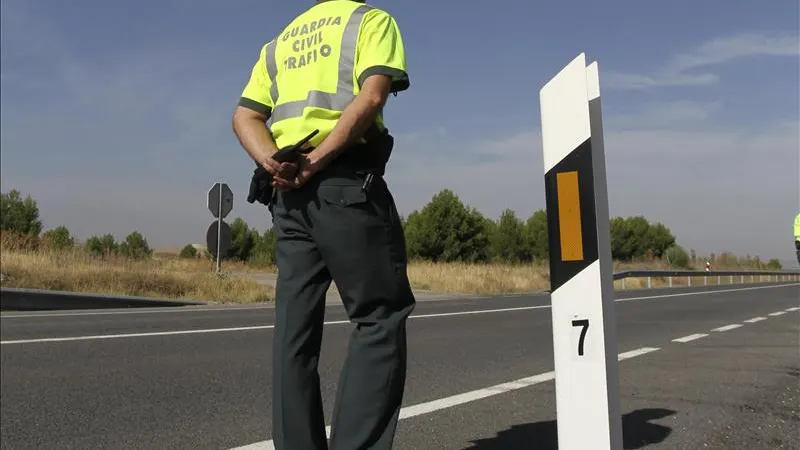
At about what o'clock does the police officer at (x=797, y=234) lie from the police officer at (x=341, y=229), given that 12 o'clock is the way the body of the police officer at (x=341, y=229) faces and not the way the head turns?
the police officer at (x=797, y=234) is roughly at 12 o'clock from the police officer at (x=341, y=229).

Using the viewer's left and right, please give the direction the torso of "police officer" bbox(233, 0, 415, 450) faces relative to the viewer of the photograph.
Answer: facing away from the viewer and to the right of the viewer

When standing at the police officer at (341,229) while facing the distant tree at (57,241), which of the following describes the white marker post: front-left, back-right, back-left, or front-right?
back-right

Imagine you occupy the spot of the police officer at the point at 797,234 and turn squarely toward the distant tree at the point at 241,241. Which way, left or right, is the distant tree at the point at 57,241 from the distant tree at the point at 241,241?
left

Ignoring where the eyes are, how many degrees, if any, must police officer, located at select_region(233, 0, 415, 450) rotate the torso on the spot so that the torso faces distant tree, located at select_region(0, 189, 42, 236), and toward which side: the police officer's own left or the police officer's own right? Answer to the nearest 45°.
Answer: approximately 90° to the police officer's own left

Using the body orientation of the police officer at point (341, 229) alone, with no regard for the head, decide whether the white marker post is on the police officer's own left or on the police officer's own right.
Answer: on the police officer's own right

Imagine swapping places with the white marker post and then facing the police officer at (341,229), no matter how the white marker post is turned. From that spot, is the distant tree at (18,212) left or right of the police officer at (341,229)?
right

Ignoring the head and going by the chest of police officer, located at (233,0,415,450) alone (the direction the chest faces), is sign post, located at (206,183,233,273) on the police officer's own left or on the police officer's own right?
on the police officer's own left

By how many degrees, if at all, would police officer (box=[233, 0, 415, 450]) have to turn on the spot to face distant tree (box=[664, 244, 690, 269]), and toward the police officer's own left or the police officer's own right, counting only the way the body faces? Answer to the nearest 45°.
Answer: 0° — they already face it
